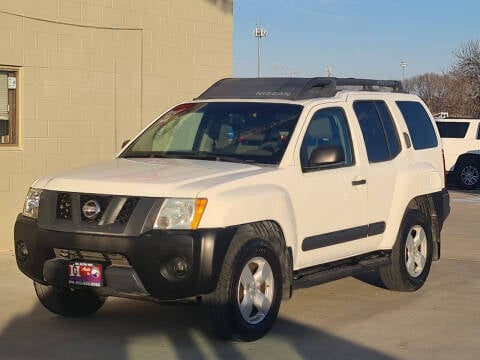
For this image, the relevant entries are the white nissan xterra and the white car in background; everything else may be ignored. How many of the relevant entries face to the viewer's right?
1

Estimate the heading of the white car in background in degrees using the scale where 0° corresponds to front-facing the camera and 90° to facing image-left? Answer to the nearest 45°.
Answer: approximately 270°

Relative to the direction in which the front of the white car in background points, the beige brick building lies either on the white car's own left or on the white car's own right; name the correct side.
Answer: on the white car's own right

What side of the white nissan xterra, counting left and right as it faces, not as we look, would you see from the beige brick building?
right

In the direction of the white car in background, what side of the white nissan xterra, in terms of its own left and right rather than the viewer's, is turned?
back

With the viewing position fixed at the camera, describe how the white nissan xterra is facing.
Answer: facing the viewer and to the left of the viewer

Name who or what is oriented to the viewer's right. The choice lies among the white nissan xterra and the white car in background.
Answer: the white car in background
